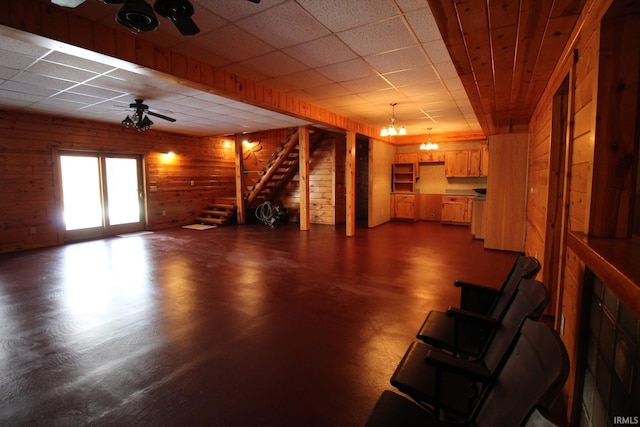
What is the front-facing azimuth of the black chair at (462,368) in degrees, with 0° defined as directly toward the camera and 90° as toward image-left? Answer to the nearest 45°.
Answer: approximately 90°

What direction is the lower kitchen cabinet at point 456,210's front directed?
toward the camera

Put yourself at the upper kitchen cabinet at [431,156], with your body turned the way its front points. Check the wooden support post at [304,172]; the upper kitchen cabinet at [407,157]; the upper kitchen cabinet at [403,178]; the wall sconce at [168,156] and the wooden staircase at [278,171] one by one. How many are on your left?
0

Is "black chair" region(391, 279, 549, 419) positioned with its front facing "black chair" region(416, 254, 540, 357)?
no

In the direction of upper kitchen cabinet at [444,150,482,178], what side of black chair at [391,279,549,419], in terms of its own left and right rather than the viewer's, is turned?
right

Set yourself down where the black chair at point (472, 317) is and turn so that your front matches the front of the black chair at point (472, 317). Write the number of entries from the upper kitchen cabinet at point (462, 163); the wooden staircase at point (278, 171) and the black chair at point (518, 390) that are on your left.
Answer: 1

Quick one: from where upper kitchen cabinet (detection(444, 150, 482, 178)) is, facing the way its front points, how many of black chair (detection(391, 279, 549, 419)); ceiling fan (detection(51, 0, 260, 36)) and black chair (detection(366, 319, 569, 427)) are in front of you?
3

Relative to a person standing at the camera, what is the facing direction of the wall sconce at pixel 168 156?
facing the viewer

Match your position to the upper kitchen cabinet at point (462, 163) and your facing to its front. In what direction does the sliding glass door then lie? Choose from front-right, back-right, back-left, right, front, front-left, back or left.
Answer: front-right

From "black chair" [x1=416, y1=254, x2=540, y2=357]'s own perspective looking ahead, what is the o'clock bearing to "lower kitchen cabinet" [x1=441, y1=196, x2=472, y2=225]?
The lower kitchen cabinet is roughly at 3 o'clock from the black chair.

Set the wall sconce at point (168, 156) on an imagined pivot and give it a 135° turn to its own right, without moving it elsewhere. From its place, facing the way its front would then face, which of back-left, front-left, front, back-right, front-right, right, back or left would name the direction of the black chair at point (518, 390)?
back-left

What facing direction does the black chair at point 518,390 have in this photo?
to the viewer's left

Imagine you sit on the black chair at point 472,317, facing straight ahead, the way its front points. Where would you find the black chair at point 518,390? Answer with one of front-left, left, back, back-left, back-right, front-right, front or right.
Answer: left

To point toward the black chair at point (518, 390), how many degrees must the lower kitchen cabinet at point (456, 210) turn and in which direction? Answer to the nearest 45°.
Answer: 0° — it already faces it

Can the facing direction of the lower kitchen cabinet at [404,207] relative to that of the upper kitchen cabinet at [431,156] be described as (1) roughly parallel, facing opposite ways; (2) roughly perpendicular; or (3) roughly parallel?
roughly parallel

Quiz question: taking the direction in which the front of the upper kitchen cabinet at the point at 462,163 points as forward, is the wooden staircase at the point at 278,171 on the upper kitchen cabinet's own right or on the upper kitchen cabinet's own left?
on the upper kitchen cabinet's own right

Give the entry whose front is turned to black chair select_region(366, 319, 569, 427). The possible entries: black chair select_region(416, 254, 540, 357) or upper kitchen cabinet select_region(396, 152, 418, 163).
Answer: the upper kitchen cabinet

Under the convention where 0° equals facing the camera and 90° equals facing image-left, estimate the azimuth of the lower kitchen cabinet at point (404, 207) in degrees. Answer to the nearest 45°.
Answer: approximately 0°

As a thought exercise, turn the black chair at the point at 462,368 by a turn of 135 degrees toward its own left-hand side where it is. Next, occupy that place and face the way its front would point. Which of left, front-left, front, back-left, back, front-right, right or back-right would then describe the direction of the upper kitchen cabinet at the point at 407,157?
back-left

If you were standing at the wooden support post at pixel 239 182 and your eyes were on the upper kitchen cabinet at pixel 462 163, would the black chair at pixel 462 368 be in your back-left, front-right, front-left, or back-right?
front-right

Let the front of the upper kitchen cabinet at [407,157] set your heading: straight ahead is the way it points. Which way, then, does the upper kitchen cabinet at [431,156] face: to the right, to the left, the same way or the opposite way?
the same way

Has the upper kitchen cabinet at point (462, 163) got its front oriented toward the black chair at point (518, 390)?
yes
